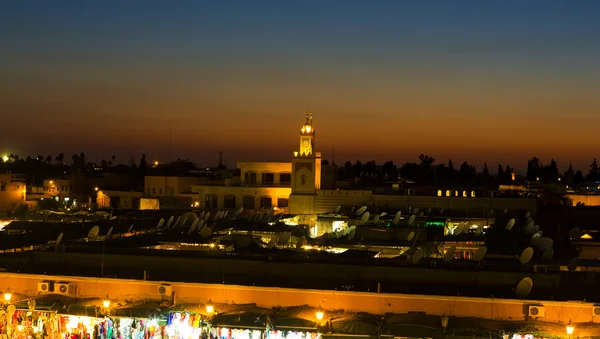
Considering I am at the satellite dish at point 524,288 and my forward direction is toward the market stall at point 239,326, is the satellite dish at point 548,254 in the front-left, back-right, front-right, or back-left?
back-right

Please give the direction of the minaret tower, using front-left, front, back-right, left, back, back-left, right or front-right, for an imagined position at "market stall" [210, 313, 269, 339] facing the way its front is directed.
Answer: back

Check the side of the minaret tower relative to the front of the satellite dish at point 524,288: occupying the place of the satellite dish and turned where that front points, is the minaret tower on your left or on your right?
on your right

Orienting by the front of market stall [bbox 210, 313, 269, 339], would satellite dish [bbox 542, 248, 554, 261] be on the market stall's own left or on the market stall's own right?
on the market stall's own left

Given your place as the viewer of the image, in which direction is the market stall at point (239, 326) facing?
facing the viewer

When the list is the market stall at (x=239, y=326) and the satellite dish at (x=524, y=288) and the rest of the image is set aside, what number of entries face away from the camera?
0

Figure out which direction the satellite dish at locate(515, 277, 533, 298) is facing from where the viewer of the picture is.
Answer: facing the viewer and to the left of the viewer

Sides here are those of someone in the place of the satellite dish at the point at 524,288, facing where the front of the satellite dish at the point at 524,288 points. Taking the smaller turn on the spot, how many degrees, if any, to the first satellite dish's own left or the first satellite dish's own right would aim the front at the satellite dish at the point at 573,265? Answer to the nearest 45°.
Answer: approximately 135° to the first satellite dish's own right
